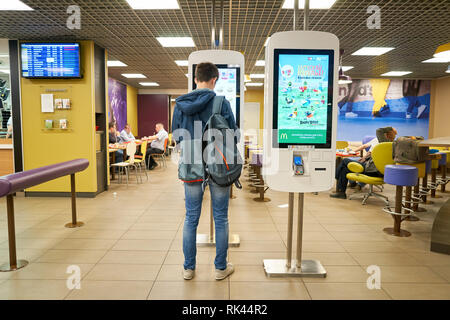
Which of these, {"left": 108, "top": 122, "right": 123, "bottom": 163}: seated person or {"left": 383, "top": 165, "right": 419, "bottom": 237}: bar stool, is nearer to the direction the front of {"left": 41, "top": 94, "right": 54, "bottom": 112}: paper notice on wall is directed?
the bar stool

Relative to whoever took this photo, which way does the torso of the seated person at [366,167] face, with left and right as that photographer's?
facing to the left of the viewer

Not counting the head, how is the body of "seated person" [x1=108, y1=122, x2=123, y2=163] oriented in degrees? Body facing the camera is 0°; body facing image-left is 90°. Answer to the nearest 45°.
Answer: approximately 270°

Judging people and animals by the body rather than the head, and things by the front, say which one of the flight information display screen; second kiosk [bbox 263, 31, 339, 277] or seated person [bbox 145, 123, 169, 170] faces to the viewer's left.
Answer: the seated person

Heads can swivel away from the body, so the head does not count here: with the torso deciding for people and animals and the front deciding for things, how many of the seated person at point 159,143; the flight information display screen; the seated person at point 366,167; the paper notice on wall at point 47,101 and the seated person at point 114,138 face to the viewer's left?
2

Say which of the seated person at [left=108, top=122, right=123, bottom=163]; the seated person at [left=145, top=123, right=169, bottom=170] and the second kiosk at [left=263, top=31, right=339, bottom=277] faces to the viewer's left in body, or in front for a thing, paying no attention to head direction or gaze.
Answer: the seated person at [left=145, top=123, right=169, bottom=170]

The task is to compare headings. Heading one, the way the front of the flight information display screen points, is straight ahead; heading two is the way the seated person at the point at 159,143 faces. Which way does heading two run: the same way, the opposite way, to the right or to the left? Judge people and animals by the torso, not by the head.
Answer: to the right

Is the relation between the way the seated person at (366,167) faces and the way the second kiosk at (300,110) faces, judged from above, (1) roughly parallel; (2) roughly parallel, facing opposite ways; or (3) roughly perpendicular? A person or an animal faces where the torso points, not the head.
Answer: roughly perpendicular

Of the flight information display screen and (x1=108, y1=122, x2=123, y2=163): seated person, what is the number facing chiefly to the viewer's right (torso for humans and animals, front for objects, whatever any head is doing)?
1

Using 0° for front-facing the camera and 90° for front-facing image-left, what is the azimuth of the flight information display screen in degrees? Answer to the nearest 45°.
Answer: approximately 0°

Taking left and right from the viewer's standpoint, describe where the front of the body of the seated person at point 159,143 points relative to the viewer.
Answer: facing to the left of the viewer

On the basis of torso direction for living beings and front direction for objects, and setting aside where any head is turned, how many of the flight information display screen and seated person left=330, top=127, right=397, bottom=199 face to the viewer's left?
1

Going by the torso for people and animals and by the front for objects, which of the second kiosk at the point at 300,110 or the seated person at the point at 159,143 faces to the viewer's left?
the seated person
